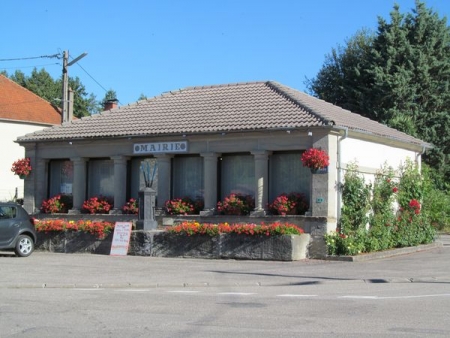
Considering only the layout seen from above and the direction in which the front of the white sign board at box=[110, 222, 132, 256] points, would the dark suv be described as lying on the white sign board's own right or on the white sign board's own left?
on the white sign board's own right

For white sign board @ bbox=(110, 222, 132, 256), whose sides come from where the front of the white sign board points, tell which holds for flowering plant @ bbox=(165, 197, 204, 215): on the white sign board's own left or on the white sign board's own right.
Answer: on the white sign board's own left

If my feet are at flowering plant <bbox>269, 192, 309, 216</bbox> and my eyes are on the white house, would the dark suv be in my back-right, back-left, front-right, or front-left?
front-left

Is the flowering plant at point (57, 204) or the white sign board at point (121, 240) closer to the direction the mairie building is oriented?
the white sign board

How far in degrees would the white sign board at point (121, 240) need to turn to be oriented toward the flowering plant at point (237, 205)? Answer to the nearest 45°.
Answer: approximately 90° to its left

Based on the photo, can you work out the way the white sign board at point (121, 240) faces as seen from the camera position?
facing the viewer

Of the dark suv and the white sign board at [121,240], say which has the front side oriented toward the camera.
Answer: the white sign board

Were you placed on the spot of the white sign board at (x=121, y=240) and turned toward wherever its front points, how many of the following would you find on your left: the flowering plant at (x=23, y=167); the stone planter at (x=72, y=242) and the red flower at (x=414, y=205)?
1
